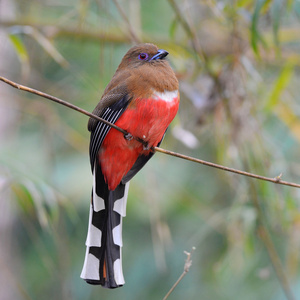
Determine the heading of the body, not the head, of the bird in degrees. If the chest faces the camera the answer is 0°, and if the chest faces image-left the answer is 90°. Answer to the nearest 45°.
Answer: approximately 315°

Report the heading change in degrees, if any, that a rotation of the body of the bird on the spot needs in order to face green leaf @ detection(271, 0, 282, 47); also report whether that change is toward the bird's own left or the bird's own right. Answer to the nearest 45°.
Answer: approximately 135° to the bird's own left
